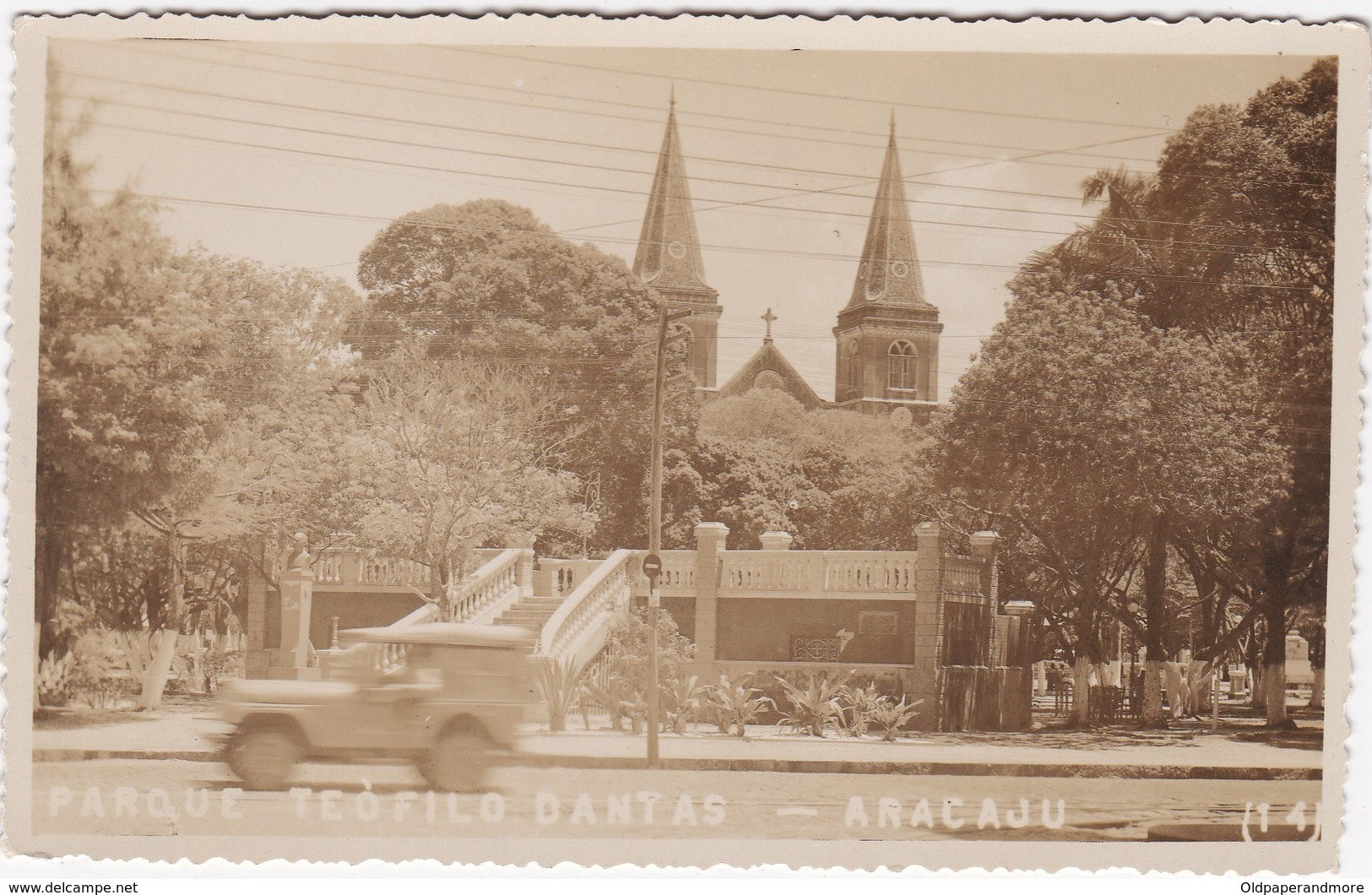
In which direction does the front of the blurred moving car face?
to the viewer's left
